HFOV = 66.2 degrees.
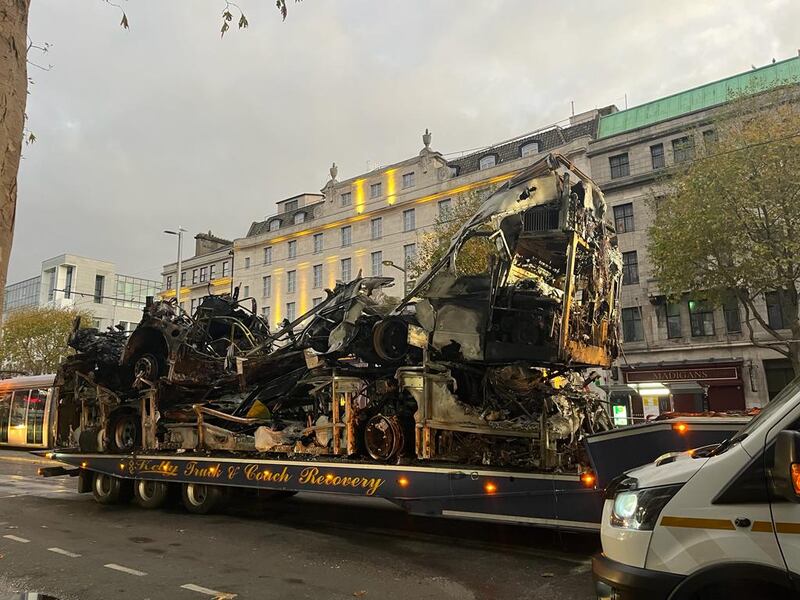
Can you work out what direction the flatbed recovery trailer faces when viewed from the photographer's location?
facing the viewer and to the right of the viewer

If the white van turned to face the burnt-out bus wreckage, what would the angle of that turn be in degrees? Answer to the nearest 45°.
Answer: approximately 45° to its right

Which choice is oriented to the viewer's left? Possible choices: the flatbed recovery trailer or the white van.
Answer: the white van

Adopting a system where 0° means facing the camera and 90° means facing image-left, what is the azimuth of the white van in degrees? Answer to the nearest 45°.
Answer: approximately 90°

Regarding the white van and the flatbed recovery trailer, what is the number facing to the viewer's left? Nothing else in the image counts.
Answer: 1

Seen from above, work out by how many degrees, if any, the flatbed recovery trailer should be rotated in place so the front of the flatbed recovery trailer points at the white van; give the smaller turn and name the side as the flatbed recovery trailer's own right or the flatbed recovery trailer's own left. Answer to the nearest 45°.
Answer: approximately 45° to the flatbed recovery trailer's own right

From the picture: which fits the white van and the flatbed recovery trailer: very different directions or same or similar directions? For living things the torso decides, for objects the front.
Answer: very different directions
